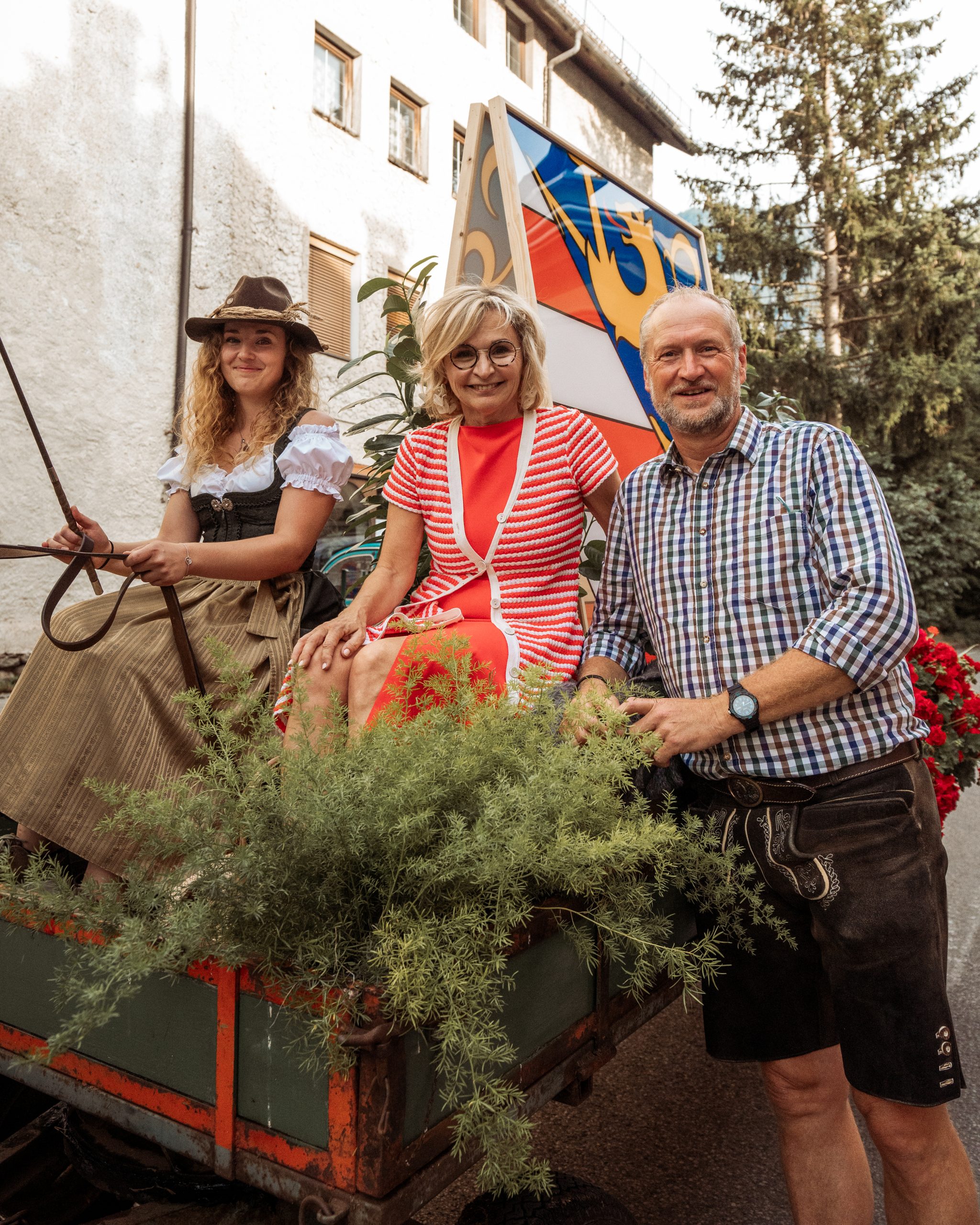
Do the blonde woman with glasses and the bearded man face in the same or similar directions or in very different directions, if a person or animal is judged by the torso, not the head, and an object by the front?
same or similar directions

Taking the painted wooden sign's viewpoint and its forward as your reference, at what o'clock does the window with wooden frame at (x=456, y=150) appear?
The window with wooden frame is roughly at 7 o'clock from the painted wooden sign.

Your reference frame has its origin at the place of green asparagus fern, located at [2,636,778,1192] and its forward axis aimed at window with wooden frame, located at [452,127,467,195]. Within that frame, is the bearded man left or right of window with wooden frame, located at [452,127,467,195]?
right

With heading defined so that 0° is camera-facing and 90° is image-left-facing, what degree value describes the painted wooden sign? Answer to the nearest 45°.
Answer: approximately 315°

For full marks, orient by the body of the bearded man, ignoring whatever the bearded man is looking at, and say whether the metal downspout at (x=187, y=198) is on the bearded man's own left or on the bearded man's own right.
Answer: on the bearded man's own right

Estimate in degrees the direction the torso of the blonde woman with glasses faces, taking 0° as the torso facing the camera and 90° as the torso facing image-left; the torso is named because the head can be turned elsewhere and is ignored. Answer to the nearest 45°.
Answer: approximately 45°

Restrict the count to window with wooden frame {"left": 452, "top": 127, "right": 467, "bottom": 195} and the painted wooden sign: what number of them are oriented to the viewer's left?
0

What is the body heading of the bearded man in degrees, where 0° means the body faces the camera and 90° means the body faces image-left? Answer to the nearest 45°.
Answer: approximately 45°

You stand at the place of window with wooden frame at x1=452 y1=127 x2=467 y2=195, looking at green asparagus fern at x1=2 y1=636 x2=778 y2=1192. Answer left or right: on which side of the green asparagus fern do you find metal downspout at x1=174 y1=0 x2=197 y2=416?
right

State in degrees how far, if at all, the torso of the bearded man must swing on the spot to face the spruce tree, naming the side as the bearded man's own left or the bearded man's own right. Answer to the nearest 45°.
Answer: approximately 135° to the bearded man's own right
